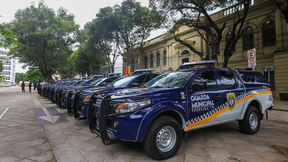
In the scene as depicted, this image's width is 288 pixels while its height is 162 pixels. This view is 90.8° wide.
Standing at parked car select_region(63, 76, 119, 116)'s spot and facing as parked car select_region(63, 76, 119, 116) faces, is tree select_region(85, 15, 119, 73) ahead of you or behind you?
behind

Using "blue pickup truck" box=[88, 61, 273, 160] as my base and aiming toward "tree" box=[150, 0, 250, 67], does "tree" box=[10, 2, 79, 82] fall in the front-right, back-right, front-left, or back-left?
front-left

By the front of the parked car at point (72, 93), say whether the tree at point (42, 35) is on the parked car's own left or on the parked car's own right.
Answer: on the parked car's own right

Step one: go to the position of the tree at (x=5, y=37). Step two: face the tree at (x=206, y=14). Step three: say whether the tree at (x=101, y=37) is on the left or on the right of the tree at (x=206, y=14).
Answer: left

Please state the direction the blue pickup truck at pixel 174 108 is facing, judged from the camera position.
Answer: facing the viewer and to the left of the viewer

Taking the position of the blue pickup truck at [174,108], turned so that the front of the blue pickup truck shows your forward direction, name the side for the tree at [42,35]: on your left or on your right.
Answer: on your right

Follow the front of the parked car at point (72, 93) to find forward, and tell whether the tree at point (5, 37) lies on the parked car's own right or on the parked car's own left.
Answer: on the parked car's own right

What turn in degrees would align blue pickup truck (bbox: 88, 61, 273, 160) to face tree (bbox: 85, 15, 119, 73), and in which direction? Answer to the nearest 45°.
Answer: approximately 90° to its right

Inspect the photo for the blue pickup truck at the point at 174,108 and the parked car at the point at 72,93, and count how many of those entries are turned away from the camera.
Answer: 0

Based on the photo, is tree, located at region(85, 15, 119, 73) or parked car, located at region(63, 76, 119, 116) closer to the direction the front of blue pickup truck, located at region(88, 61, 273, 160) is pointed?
the parked car

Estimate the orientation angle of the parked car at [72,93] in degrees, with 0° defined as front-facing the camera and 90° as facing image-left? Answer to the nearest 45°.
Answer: approximately 45°

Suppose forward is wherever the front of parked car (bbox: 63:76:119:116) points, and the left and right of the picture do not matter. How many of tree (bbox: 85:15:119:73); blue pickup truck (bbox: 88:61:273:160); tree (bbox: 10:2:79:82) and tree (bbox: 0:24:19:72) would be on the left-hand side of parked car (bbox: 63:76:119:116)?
1

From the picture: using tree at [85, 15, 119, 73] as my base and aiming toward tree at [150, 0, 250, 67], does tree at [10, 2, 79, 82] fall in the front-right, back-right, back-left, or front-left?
back-right

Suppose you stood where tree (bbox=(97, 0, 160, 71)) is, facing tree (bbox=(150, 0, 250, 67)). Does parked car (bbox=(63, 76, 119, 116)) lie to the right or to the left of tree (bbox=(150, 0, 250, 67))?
right
